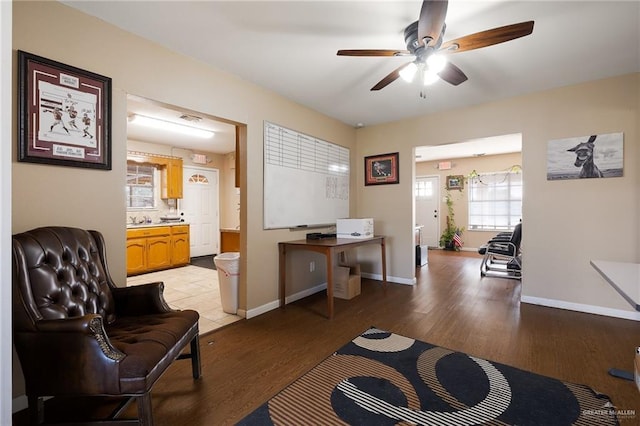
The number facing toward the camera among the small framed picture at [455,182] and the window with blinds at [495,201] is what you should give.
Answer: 2

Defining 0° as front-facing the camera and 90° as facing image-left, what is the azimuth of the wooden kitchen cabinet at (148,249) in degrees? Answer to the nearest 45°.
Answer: approximately 315°

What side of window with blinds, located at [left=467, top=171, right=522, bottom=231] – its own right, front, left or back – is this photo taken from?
front

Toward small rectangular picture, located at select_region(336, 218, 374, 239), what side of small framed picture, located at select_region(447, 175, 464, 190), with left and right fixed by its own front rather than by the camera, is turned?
front

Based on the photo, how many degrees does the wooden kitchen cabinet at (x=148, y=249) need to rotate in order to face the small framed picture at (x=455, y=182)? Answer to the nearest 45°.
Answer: approximately 45° to its left

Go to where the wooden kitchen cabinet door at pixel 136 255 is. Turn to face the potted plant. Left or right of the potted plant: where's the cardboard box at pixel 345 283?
right

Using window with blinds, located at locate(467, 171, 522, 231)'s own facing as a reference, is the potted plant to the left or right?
on its right

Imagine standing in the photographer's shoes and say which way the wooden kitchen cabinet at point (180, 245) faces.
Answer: facing the viewer and to the right of the viewer

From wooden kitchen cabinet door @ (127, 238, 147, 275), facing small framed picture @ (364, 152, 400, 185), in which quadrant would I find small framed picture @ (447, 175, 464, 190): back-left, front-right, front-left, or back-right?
front-left

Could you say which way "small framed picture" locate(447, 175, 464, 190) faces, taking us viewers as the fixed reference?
facing the viewer

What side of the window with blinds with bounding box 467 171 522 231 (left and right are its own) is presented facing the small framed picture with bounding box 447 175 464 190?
right

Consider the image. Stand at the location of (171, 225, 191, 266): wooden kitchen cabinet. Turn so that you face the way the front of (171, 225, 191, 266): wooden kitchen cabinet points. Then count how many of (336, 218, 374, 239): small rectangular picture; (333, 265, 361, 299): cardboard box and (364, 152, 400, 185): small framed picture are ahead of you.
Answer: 3

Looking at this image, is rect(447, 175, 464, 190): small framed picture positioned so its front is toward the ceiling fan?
yes

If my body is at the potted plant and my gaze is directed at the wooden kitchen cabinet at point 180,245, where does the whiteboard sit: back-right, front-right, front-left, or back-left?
front-left
